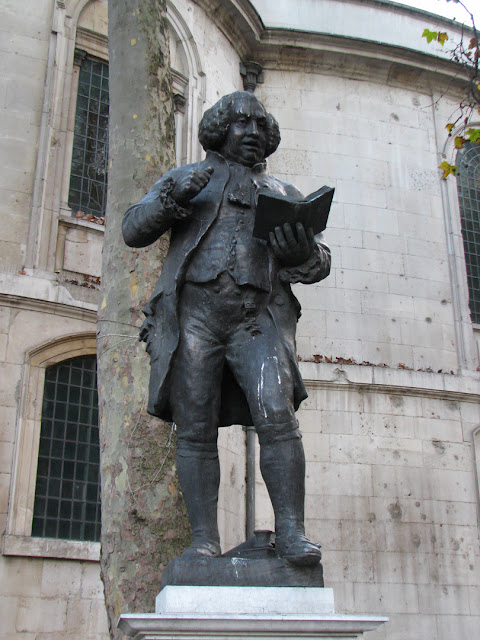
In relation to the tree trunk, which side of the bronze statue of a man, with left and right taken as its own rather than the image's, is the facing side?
back

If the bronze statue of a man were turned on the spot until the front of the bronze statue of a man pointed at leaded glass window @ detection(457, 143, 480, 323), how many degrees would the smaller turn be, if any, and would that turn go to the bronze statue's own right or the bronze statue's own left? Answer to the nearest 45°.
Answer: approximately 135° to the bronze statue's own left

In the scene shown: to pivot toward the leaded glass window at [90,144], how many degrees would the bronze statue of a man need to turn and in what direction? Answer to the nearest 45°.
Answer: approximately 180°

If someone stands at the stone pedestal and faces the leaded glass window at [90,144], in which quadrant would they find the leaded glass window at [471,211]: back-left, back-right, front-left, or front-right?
front-right

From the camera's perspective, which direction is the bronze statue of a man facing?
toward the camera

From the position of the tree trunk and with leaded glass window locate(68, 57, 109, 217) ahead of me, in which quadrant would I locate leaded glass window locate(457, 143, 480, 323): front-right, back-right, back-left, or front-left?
front-right
